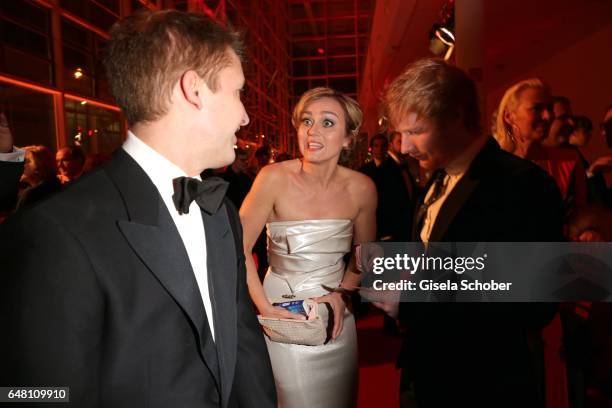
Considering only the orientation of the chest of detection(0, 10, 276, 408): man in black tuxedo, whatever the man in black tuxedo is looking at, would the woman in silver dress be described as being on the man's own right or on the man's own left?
on the man's own left

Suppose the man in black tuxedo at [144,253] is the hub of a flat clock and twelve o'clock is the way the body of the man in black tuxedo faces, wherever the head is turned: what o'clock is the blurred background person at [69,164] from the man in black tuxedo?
The blurred background person is roughly at 7 o'clock from the man in black tuxedo.

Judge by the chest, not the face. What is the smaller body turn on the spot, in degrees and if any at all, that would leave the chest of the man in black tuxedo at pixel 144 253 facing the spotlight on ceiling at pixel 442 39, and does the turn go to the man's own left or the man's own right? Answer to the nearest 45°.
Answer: approximately 90° to the man's own left

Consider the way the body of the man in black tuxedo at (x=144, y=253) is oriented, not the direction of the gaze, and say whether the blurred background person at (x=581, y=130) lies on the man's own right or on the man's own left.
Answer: on the man's own left

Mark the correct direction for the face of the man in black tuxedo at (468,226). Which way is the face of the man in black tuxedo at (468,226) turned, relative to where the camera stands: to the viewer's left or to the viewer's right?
to the viewer's left

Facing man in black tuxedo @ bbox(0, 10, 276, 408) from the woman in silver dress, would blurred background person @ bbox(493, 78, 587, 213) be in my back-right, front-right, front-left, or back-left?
back-left

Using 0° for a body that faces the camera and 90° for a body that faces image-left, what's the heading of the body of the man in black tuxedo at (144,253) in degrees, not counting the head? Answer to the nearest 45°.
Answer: approximately 315°

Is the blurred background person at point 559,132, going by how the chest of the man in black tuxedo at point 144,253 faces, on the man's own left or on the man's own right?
on the man's own left
